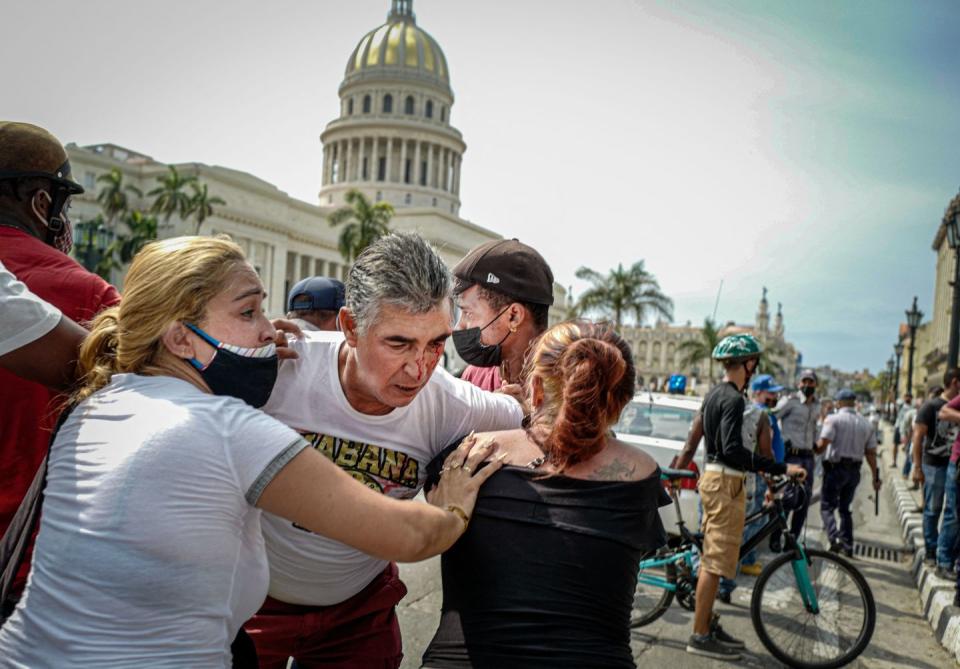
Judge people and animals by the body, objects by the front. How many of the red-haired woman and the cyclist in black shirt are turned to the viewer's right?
1

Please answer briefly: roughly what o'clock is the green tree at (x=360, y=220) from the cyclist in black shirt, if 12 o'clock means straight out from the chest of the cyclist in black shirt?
The green tree is roughly at 8 o'clock from the cyclist in black shirt.

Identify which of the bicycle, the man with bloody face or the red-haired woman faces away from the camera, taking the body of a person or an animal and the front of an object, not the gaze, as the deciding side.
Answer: the red-haired woman

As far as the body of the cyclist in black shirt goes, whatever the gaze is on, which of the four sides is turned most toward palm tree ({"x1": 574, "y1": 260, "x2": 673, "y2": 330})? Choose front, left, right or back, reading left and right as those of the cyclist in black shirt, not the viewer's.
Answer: left

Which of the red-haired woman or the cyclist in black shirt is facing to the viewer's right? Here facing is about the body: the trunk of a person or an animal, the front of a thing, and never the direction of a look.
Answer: the cyclist in black shirt

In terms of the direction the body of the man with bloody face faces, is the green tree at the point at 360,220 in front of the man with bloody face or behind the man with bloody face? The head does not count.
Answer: behind

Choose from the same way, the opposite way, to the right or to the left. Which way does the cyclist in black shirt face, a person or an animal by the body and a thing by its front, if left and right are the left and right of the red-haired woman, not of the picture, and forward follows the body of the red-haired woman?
to the right

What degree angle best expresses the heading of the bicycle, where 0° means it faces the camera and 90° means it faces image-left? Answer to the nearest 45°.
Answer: approximately 315°

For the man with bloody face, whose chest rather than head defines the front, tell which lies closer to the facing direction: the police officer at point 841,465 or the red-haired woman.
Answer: the red-haired woman

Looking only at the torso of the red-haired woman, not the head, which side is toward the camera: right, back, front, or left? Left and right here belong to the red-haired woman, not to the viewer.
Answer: back

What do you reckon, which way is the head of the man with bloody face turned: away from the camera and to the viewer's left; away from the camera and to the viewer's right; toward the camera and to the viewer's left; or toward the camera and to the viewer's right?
toward the camera and to the viewer's right
